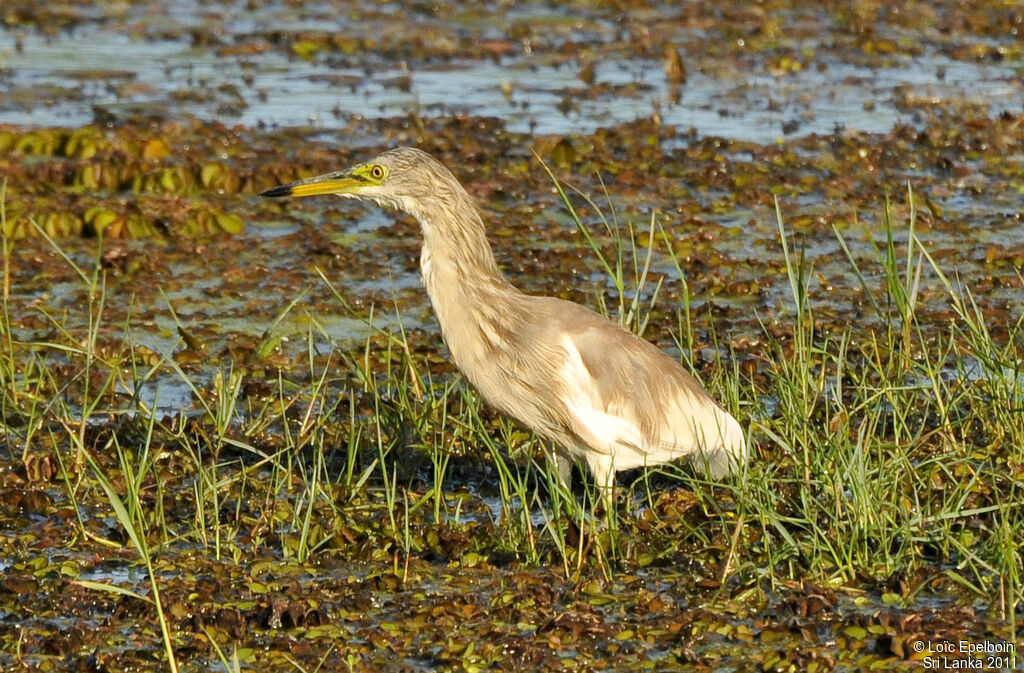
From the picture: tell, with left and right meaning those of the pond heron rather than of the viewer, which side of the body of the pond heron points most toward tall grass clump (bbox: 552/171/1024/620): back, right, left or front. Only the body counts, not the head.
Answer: back

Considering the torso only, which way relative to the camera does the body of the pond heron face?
to the viewer's left
